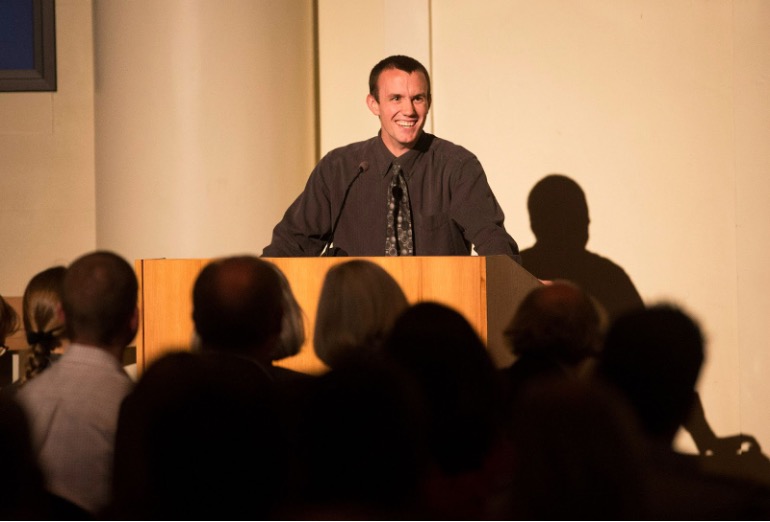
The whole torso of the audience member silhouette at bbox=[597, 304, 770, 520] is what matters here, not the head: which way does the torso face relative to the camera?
away from the camera

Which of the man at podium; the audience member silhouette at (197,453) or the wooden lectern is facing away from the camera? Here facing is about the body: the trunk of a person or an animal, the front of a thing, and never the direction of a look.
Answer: the audience member silhouette

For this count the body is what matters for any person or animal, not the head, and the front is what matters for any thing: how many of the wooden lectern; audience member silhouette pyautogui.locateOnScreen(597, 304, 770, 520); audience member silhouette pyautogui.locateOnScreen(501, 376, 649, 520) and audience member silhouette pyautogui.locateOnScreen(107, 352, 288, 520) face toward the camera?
1

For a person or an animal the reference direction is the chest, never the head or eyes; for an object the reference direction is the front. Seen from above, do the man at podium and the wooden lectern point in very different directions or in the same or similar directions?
same or similar directions

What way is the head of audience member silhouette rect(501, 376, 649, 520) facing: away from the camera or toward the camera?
away from the camera

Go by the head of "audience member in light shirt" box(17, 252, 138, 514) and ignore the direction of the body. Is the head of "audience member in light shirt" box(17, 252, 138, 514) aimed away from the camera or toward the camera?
away from the camera

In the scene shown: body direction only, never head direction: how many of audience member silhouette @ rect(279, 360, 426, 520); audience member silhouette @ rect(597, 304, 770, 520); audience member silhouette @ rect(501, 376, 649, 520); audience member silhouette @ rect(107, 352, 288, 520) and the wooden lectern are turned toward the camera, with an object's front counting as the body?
1

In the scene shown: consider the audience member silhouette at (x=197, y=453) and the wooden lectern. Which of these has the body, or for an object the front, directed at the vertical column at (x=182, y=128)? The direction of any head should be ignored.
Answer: the audience member silhouette

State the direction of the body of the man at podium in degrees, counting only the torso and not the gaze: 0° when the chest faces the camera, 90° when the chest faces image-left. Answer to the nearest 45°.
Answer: approximately 0°

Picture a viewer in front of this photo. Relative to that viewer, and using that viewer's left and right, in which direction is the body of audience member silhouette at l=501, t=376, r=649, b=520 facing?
facing away from the viewer

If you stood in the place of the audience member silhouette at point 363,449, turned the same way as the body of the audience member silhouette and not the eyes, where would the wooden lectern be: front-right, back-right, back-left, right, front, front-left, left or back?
front

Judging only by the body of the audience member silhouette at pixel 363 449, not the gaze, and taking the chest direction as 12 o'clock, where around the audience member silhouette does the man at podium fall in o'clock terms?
The man at podium is roughly at 12 o'clock from the audience member silhouette.

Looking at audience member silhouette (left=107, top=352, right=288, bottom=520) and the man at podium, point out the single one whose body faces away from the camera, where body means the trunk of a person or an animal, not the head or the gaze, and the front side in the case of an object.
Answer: the audience member silhouette

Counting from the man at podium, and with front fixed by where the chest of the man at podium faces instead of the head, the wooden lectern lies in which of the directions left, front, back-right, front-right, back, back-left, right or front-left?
front

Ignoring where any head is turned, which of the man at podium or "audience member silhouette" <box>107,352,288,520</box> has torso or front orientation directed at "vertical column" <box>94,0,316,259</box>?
the audience member silhouette

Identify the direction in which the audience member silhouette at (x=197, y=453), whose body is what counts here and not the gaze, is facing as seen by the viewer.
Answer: away from the camera

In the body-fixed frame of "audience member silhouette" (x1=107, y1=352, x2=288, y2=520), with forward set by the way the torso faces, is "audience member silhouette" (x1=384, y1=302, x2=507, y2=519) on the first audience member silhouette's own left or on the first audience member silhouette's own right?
on the first audience member silhouette's own right

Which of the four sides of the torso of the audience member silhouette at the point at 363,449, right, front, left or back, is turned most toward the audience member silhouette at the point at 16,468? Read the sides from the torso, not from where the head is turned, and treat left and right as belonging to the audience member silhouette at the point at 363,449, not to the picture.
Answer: left
